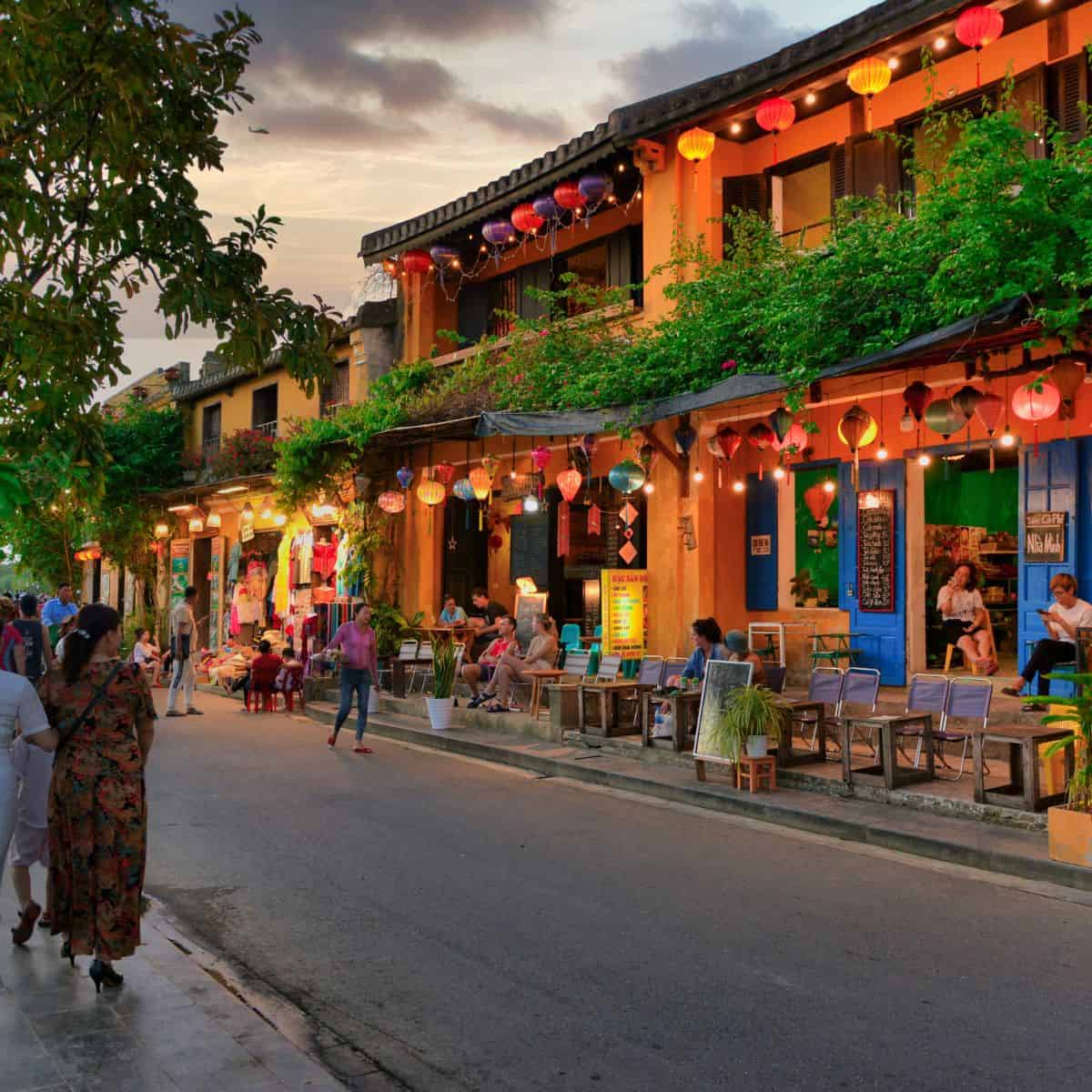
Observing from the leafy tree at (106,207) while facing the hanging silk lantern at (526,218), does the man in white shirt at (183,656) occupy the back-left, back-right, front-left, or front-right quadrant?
front-left

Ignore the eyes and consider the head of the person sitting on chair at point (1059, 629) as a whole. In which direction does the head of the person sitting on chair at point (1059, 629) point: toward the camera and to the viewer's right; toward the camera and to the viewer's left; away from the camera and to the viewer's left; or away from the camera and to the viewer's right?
toward the camera and to the viewer's left

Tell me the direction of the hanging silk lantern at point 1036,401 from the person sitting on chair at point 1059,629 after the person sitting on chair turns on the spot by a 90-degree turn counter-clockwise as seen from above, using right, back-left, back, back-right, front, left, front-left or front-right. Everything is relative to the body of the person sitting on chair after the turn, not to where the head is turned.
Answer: front-right

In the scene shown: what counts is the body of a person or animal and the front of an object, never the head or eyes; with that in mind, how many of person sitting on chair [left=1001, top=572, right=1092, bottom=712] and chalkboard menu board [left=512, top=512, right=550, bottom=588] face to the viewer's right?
0

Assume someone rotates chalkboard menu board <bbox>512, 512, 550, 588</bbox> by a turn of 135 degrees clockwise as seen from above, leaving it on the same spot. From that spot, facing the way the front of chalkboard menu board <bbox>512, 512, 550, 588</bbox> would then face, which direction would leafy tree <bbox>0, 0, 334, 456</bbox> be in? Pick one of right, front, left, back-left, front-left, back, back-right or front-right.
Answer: back

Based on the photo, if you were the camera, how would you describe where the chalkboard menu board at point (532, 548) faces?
facing the viewer and to the left of the viewer

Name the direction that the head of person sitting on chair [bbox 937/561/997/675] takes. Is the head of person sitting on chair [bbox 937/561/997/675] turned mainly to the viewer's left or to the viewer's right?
to the viewer's left
